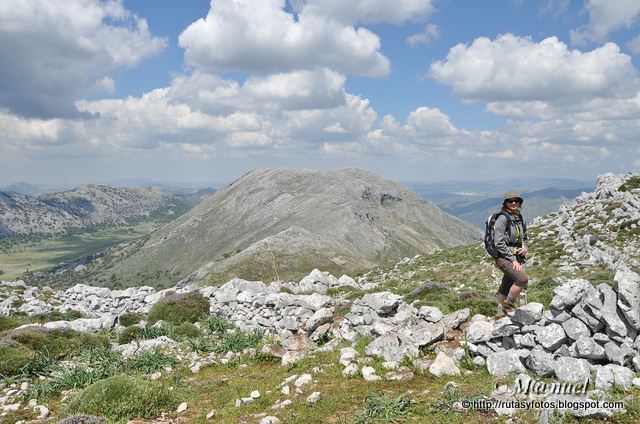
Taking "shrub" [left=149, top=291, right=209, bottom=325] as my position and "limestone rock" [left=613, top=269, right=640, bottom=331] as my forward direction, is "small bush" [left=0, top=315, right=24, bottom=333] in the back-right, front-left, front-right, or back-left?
back-right

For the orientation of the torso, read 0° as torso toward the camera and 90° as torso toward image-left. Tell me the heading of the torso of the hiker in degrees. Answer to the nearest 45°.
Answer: approximately 315°

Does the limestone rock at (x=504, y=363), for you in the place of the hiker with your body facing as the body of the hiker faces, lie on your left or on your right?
on your right

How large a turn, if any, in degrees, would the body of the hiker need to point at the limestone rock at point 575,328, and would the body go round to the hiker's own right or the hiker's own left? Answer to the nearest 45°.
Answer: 0° — they already face it

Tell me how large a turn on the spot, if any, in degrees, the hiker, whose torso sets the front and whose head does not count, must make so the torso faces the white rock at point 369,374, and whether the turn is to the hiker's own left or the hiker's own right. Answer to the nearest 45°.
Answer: approximately 90° to the hiker's own right

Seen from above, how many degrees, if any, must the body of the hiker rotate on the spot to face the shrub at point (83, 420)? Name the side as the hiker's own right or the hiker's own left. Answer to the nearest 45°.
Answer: approximately 90° to the hiker's own right

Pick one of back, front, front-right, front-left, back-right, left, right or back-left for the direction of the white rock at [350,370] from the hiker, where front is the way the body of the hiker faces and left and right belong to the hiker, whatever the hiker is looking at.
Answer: right

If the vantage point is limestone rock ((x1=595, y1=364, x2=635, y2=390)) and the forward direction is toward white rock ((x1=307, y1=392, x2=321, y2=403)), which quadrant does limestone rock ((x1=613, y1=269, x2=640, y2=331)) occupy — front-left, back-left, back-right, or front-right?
back-right

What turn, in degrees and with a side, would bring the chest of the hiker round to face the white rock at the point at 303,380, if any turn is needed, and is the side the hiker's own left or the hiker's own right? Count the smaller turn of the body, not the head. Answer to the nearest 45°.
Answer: approximately 90° to the hiker's own right

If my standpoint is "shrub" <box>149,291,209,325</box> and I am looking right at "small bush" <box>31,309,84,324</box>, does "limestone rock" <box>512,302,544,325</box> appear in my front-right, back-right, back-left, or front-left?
back-left

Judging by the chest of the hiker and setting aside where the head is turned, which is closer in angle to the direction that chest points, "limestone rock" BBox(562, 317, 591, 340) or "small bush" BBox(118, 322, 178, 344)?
the limestone rock
